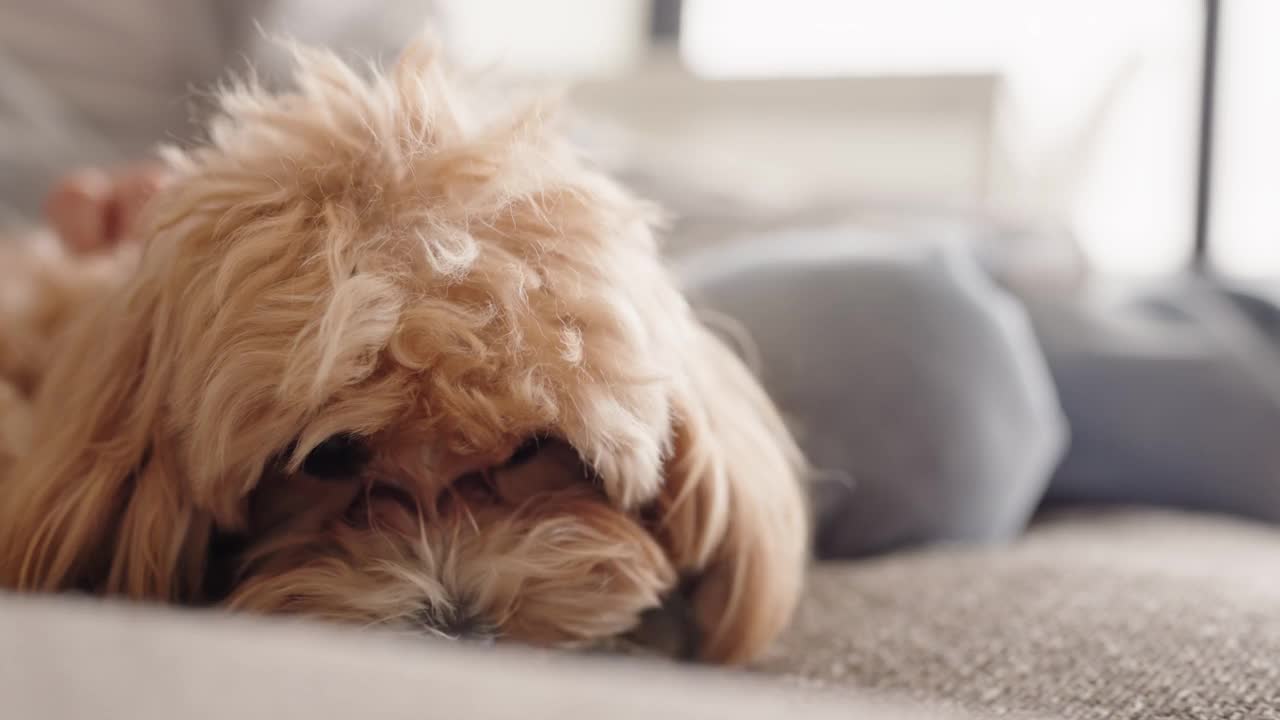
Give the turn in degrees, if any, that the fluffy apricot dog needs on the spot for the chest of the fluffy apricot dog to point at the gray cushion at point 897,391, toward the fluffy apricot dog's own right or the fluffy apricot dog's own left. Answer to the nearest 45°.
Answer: approximately 135° to the fluffy apricot dog's own left

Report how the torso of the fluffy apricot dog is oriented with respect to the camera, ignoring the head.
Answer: toward the camera

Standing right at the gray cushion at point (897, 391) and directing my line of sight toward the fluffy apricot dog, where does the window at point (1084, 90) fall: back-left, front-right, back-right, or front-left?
back-right

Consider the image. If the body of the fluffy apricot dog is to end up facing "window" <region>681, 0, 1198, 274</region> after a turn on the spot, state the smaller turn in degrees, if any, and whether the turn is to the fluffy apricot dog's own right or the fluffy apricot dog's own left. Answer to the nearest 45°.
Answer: approximately 135° to the fluffy apricot dog's own left

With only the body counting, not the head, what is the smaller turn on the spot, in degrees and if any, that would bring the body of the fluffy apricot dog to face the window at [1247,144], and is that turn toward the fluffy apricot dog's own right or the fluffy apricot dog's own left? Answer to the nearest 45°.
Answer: approximately 135° to the fluffy apricot dog's own left
